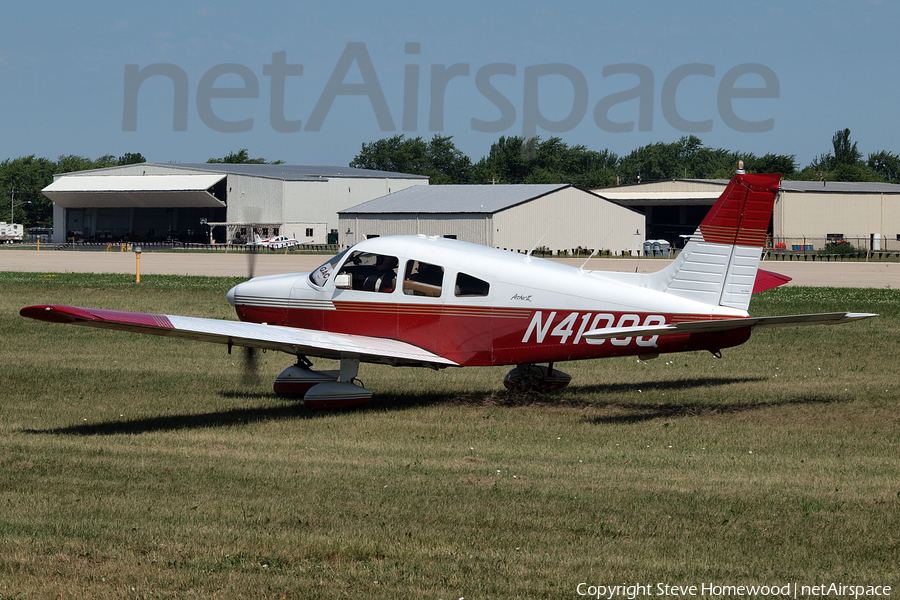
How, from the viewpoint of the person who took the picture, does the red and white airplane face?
facing away from the viewer and to the left of the viewer
